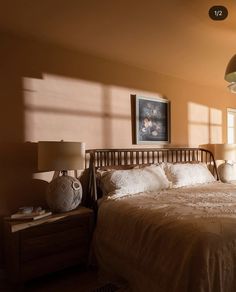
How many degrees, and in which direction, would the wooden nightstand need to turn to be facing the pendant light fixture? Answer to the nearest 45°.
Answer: approximately 45° to its left

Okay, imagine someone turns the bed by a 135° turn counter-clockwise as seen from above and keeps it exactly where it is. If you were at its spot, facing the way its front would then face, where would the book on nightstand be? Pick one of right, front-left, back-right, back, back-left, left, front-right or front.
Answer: left

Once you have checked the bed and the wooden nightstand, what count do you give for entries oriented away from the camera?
0

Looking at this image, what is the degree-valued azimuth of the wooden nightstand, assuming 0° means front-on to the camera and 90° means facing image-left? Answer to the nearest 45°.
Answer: approximately 315°

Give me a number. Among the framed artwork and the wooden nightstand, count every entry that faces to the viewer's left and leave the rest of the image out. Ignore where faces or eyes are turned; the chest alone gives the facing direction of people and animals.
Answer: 0

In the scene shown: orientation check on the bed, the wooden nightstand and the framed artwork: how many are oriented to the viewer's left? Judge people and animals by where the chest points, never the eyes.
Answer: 0

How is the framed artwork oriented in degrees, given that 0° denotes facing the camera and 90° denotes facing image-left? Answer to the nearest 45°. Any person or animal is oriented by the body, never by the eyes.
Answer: approximately 315°

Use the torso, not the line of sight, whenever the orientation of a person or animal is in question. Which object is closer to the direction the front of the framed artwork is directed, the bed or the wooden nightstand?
the bed

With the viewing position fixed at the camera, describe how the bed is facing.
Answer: facing the viewer and to the right of the viewer

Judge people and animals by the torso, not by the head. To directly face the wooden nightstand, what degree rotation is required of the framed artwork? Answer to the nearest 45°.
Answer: approximately 90° to its right
